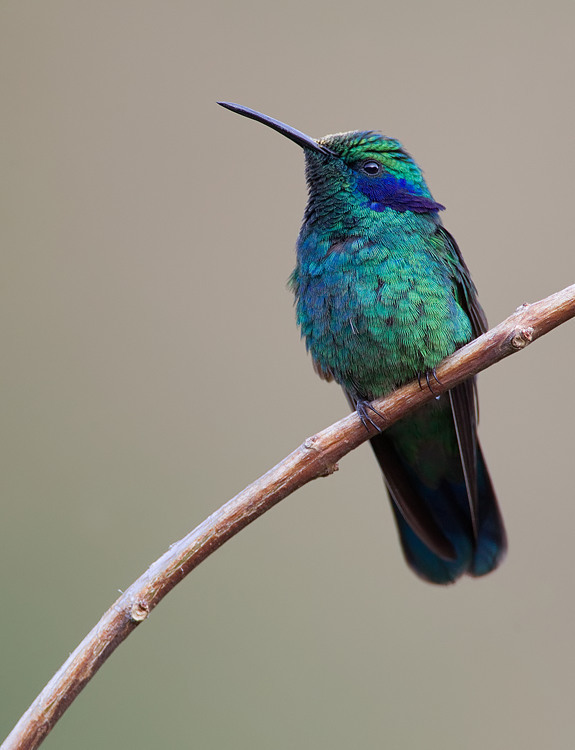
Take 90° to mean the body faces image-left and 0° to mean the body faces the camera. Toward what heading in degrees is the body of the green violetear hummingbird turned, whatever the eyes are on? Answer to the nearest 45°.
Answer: approximately 45°
